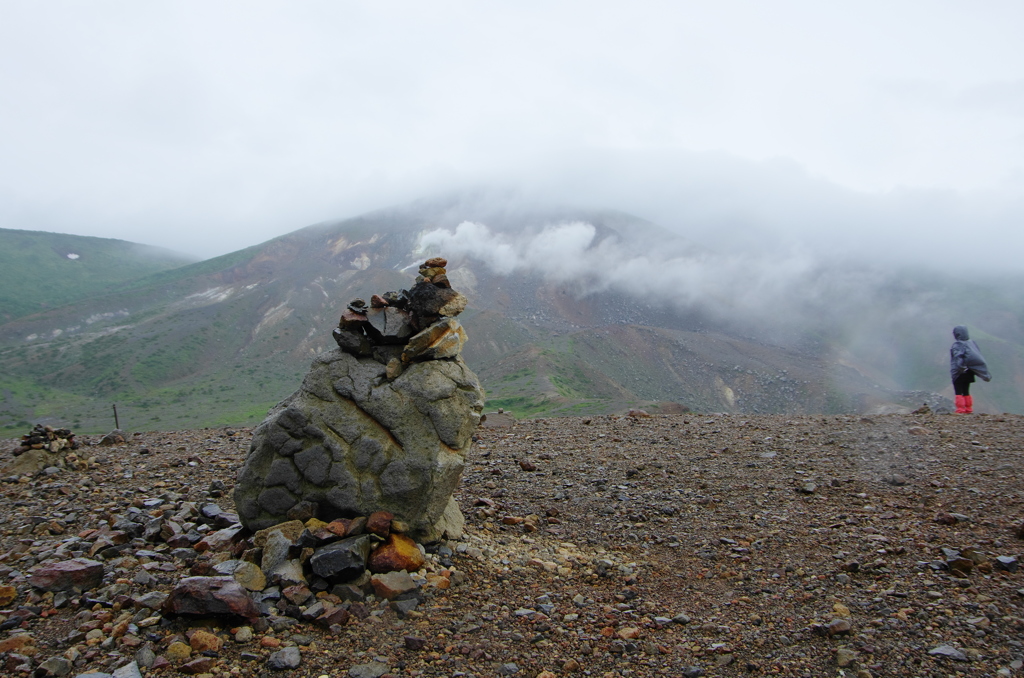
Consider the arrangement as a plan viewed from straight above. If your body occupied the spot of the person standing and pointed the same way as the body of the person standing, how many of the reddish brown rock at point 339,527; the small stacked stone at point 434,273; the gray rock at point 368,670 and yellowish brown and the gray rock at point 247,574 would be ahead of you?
0

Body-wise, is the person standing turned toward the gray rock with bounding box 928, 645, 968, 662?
no

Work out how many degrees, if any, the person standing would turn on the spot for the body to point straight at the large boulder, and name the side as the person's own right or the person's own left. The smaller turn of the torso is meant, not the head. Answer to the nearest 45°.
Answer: approximately 135° to the person's own left

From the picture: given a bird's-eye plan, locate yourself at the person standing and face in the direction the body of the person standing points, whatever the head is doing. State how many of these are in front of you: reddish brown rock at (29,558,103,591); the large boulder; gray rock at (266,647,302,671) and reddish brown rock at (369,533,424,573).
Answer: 0

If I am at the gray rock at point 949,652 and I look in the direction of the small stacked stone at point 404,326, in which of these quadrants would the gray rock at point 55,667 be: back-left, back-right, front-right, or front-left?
front-left

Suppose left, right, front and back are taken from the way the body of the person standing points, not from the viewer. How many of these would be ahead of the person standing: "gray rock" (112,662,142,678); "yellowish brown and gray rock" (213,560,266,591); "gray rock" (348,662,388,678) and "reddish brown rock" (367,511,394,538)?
0

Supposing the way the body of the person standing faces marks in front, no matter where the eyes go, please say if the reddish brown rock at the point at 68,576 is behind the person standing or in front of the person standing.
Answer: behind

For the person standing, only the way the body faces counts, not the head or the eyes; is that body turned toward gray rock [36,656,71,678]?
no

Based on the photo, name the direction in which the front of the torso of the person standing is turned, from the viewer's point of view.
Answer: away from the camera

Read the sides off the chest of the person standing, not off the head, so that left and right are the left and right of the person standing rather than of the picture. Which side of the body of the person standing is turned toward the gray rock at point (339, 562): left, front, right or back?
back

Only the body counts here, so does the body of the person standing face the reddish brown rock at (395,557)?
no

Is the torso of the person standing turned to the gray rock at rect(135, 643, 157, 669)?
no

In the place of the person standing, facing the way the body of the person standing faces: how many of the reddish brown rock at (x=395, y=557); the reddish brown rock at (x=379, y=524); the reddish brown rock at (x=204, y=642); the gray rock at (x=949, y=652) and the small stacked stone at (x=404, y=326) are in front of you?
0

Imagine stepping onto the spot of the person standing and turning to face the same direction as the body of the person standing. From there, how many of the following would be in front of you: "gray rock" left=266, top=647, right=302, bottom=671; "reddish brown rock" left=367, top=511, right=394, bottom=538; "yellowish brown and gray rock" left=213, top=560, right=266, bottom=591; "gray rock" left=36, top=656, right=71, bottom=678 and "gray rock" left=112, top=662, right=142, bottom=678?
0
